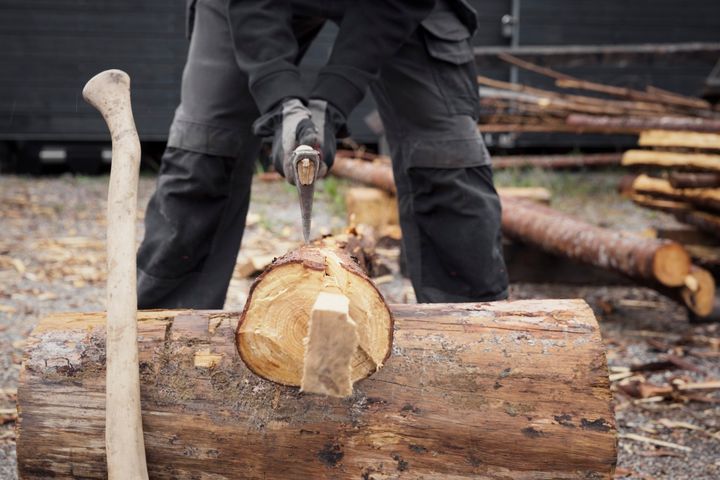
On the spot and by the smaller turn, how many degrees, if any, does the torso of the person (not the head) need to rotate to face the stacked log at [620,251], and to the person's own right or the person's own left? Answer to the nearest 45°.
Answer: approximately 135° to the person's own left

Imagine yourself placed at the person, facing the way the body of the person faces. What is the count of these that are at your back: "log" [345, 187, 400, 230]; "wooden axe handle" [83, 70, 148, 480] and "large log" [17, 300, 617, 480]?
1

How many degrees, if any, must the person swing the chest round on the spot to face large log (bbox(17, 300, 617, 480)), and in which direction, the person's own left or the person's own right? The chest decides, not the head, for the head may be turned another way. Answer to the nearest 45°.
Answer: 0° — they already face it

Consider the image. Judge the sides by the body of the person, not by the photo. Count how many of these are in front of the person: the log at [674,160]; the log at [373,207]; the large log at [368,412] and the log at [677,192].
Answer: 1

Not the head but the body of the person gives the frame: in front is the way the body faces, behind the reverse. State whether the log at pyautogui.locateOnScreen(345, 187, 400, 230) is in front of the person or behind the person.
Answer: behind

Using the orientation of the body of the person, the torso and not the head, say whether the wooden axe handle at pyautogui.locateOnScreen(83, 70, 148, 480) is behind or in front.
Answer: in front

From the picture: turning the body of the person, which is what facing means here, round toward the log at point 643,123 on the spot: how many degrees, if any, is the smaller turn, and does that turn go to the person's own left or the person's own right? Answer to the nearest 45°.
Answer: approximately 135° to the person's own left

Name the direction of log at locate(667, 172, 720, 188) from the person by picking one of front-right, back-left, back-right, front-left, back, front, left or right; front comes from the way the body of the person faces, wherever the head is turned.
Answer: back-left

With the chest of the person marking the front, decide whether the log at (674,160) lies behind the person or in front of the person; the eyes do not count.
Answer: behind

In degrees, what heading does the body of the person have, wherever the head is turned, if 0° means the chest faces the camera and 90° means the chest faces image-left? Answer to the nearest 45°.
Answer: approximately 0°

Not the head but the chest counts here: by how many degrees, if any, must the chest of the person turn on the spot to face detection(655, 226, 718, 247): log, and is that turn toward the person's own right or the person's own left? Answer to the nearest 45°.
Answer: approximately 135° to the person's own left

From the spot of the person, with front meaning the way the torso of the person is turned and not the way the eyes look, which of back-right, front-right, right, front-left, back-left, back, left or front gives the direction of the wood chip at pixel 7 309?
back-right

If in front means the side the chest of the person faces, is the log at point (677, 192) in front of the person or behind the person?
behind
